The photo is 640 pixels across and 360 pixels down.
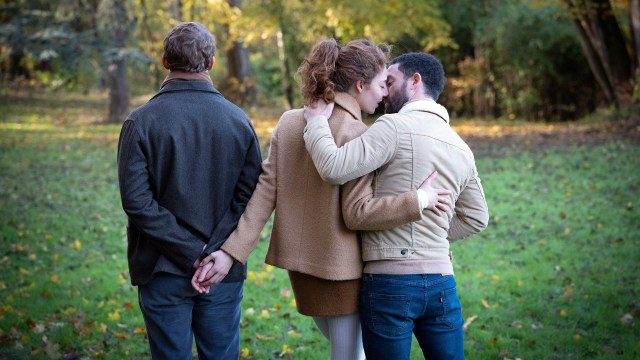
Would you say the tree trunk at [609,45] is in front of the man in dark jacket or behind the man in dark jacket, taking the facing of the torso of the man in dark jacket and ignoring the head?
in front

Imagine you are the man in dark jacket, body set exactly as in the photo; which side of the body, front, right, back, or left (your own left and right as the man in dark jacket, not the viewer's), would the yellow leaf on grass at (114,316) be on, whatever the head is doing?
front

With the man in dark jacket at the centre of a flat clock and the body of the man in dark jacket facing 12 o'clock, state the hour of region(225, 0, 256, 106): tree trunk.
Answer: The tree trunk is roughly at 12 o'clock from the man in dark jacket.

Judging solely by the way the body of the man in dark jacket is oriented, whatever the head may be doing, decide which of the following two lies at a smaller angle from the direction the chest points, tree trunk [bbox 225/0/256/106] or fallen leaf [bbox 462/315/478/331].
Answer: the tree trunk

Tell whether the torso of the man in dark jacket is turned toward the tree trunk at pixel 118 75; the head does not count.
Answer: yes

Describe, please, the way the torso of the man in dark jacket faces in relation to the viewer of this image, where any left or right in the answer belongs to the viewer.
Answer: facing away from the viewer

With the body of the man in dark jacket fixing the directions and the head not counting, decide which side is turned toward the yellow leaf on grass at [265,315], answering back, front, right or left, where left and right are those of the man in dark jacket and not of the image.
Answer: front

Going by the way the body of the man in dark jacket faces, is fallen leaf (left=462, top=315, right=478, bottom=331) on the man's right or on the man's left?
on the man's right

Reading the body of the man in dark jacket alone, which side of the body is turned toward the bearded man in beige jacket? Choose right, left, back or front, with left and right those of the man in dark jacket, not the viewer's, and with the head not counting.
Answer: right

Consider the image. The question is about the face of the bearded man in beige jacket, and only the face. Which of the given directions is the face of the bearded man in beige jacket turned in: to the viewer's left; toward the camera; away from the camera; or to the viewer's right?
to the viewer's left

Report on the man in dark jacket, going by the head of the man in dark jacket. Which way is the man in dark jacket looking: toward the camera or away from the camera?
away from the camera

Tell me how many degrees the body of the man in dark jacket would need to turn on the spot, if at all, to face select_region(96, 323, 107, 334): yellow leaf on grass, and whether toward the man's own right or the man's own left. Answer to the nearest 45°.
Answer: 0° — they already face it
